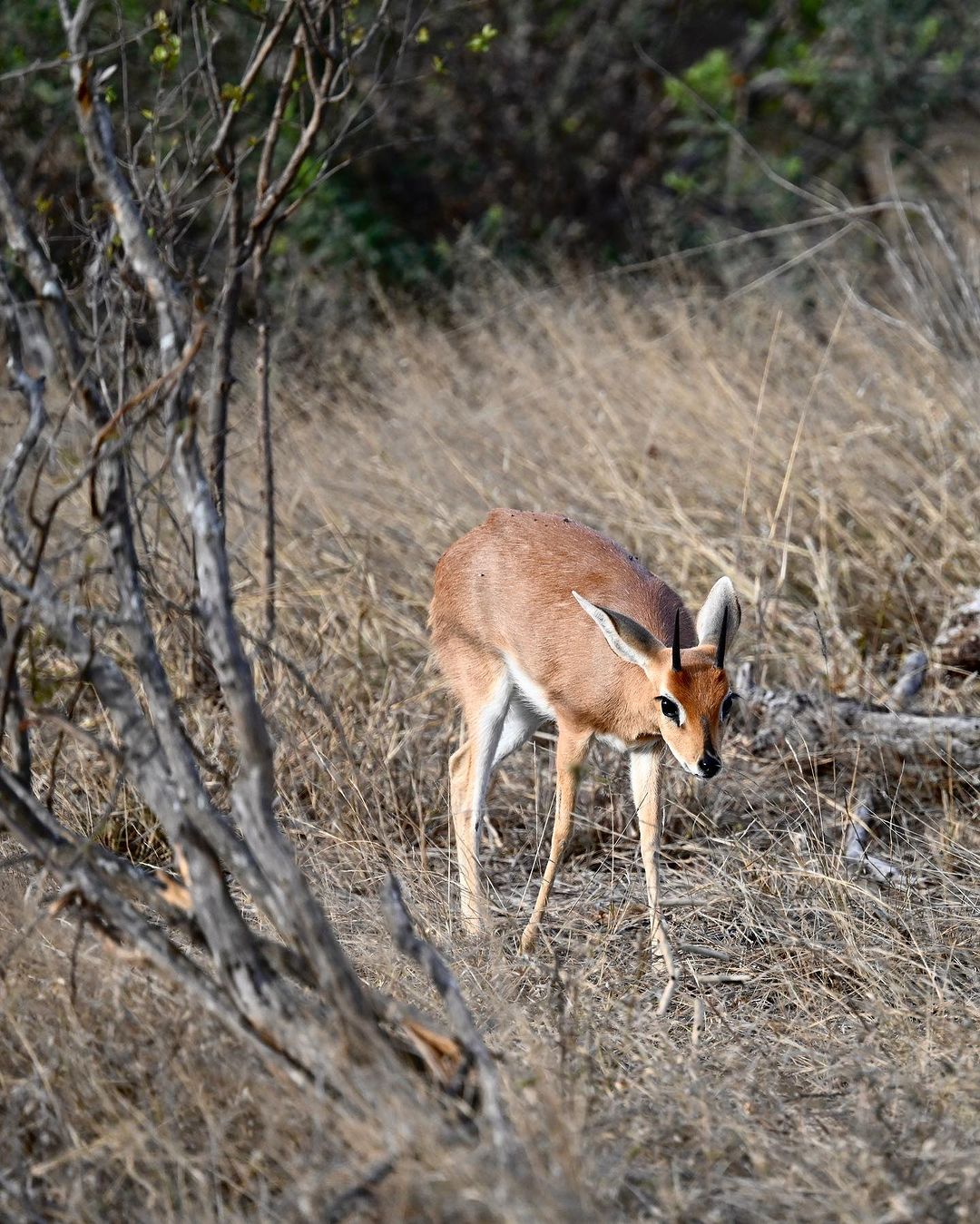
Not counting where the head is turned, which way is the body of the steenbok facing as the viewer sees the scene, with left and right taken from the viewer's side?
facing the viewer and to the right of the viewer
